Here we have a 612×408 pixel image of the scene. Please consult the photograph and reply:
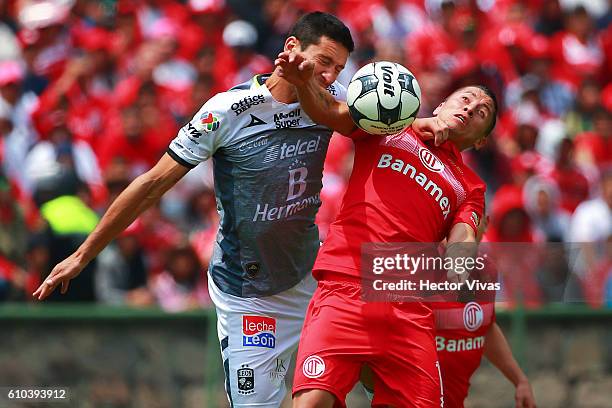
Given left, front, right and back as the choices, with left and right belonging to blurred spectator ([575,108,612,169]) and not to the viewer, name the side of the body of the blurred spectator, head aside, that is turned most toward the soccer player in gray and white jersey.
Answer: front

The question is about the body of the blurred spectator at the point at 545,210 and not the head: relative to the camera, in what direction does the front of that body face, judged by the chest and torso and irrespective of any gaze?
toward the camera

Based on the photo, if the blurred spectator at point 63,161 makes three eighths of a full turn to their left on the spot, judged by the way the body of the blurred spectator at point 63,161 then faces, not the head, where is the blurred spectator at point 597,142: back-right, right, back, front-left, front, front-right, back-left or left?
front-right

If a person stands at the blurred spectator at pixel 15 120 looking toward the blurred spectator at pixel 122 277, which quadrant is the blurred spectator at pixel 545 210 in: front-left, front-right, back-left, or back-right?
front-left

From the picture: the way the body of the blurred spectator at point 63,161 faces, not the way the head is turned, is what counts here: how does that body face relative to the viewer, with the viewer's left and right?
facing the viewer

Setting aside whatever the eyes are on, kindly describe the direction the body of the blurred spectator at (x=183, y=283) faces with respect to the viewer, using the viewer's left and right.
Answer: facing the viewer

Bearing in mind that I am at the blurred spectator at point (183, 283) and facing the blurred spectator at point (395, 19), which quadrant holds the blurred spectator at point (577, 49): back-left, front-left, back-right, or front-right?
front-right

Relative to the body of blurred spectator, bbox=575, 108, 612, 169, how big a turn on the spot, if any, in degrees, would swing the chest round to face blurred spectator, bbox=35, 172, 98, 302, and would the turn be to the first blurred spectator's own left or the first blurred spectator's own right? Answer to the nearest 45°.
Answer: approximately 45° to the first blurred spectator's own right
